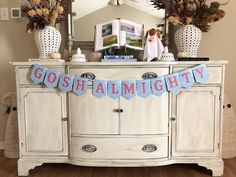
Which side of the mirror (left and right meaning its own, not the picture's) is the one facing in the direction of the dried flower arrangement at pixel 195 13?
left

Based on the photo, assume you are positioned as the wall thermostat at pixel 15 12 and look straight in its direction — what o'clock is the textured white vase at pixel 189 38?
The textured white vase is roughly at 10 o'clock from the wall thermostat.
